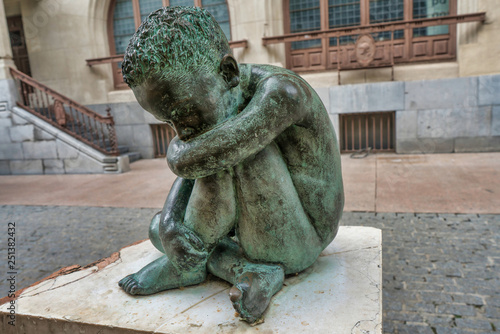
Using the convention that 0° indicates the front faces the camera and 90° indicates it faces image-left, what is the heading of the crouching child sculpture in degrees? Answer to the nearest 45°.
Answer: approximately 45°

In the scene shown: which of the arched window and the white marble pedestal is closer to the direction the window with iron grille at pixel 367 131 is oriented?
the white marble pedestal

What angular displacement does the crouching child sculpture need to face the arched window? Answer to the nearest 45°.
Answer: approximately 135° to its right

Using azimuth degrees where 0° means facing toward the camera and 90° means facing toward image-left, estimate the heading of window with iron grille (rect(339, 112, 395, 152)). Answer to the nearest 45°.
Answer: approximately 0°

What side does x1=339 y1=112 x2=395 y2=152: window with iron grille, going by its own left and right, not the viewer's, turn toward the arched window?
right

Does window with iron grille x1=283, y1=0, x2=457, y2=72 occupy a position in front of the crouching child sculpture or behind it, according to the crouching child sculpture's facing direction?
behind
